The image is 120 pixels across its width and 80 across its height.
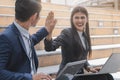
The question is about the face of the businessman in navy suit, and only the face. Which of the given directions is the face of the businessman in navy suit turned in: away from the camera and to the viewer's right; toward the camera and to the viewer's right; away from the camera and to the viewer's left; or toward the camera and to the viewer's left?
away from the camera and to the viewer's right

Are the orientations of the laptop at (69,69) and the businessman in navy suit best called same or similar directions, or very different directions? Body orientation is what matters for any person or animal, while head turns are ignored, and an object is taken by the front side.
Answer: very different directions
